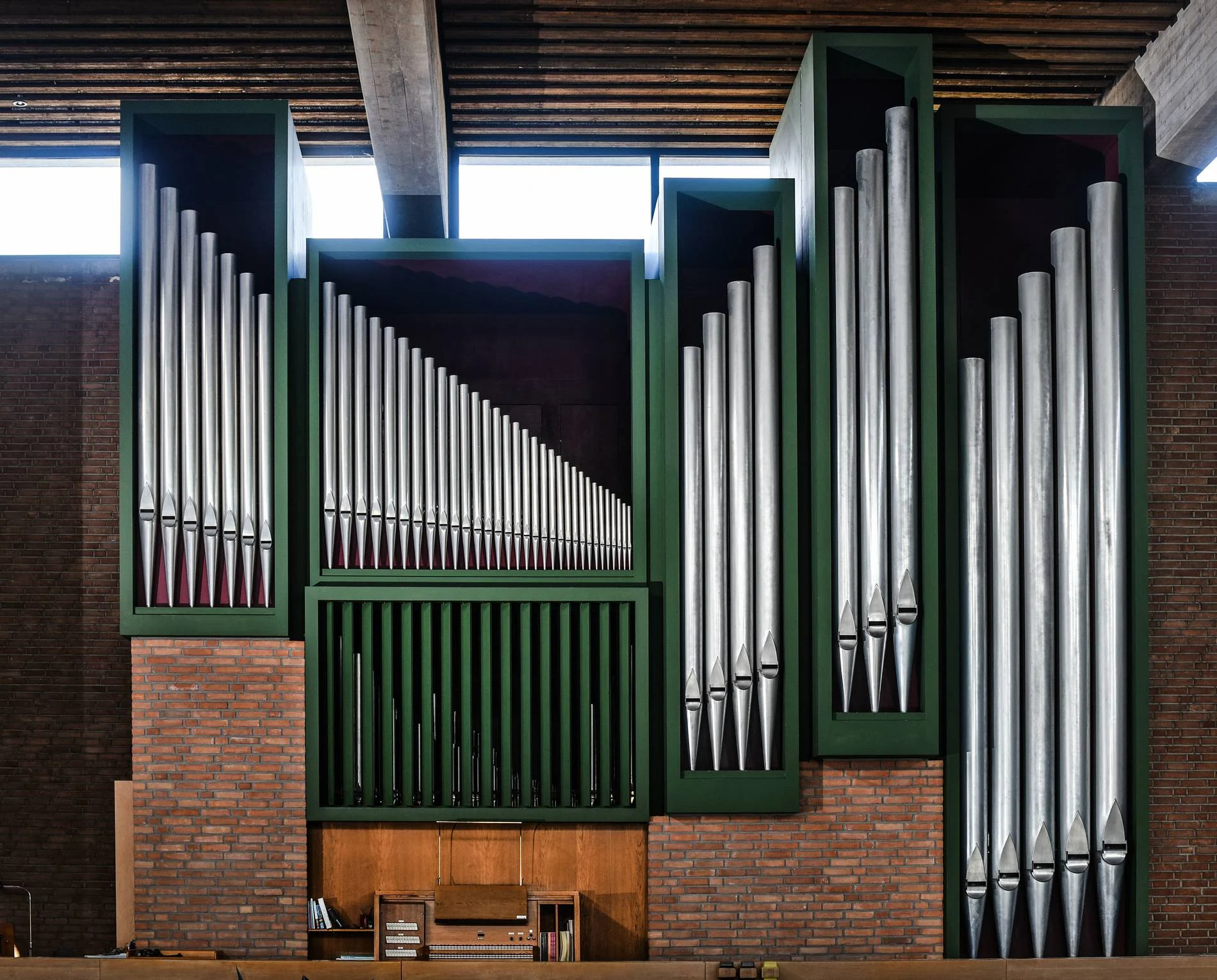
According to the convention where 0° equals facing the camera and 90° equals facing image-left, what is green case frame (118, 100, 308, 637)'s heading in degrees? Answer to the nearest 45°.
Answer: approximately 0°

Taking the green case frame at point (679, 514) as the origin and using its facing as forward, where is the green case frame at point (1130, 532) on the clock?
the green case frame at point (1130, 532) is roughly at 9 o'clock from the green case frame at point (679, 514).

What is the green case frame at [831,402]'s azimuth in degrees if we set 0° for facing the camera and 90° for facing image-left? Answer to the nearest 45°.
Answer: approximately 0°

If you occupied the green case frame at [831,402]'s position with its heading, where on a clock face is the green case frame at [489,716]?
the green case frame at [489,716] is roughly at 3 o'clock from the green case frame at [831,402].

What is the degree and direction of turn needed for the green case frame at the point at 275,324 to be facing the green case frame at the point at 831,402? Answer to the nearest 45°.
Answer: approximately 90° to its left

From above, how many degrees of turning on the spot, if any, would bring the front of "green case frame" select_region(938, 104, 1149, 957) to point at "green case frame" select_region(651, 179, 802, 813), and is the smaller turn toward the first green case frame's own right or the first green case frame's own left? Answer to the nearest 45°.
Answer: approximately 90° to the first green case frame's own right
